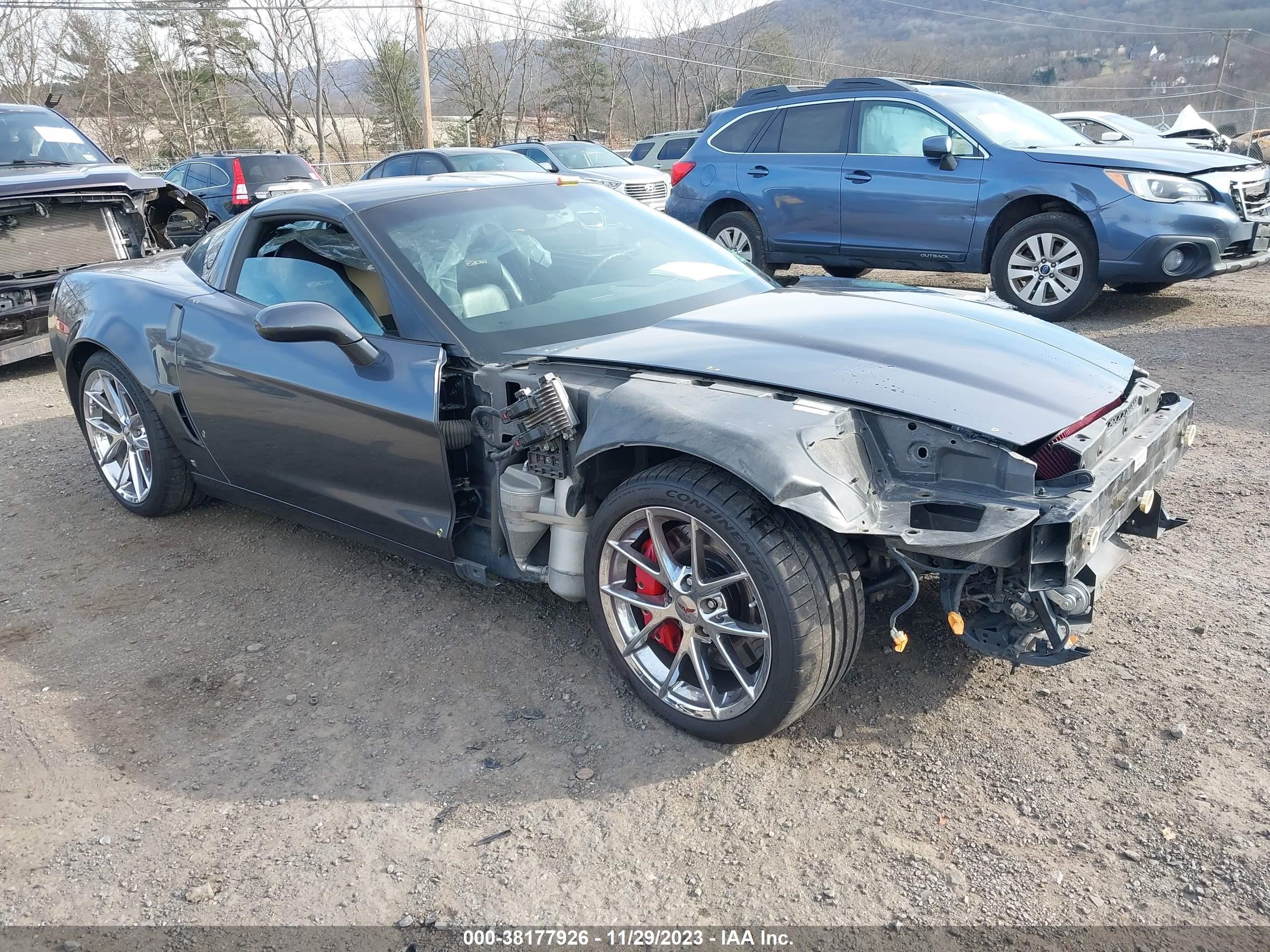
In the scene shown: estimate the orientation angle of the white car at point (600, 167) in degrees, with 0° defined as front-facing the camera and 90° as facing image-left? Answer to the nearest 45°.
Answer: approximately 315°

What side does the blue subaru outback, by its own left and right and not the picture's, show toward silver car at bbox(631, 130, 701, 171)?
back

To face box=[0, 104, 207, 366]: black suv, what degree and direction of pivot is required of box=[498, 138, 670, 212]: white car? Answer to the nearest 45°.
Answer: approximately 90° to its right

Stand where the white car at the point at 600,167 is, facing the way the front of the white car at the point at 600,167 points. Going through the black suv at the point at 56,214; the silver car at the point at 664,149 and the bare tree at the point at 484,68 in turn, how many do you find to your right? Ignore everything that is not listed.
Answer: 1

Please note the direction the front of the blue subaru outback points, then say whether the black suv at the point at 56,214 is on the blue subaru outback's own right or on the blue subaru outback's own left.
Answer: on the blue subaru outback's own right

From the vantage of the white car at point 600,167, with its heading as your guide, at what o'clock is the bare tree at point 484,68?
The bare tree is roughly at 7 o'clock from the white car.

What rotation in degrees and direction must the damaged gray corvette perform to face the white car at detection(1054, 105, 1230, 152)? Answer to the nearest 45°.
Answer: approximately 90° to its left

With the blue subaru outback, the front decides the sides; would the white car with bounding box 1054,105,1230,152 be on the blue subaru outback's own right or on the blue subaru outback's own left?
on the blue subaru outback's own left

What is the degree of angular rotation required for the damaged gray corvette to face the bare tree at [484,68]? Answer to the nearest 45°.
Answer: approximately 135° to its left

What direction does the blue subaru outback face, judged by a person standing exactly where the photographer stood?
facing the viewer and to the right of the viewer

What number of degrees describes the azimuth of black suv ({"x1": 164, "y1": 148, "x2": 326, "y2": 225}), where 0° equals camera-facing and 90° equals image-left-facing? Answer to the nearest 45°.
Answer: approximately 135°

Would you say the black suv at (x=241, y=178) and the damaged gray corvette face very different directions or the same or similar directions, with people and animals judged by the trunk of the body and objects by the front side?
very different directions

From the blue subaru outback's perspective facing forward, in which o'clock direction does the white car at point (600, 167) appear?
The white car is roughly at 6 o'clock from the blue subaru outback.

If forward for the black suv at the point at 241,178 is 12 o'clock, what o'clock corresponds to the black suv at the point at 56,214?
the black suv at the point at 56,214 is roughly at 8 o'clock from the black suv at the point at 241,178.
